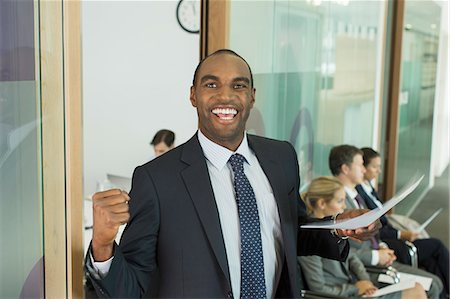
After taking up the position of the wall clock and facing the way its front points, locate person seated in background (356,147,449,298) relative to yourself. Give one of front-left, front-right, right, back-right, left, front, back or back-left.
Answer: front-left

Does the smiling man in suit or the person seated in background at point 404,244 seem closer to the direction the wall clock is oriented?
the smiling man in suit
